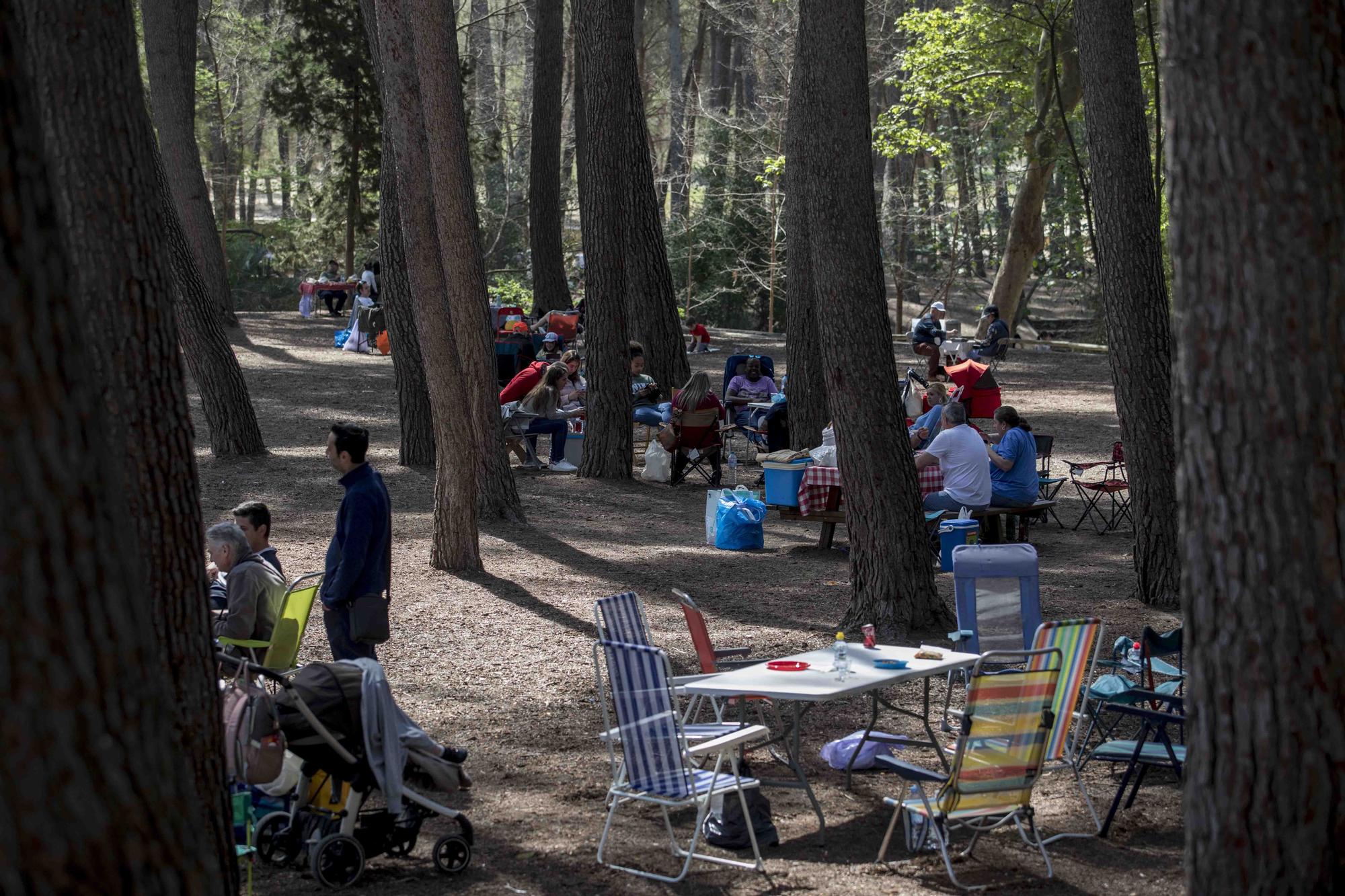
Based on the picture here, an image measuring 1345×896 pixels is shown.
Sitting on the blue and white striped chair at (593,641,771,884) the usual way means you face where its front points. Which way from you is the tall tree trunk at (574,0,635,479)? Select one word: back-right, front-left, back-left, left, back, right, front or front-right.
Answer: front-left

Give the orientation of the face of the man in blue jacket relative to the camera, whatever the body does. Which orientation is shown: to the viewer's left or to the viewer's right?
to the viewer's left

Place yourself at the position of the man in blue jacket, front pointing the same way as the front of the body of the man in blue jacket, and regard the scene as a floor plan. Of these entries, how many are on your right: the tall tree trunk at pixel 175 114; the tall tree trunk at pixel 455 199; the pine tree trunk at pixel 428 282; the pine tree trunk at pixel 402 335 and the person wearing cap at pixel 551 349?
5

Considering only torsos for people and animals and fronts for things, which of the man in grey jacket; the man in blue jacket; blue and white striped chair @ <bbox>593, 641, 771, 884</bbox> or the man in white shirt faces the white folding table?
the blue and white striped chair

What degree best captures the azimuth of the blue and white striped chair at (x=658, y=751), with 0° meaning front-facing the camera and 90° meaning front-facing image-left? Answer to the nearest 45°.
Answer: approximately 225°

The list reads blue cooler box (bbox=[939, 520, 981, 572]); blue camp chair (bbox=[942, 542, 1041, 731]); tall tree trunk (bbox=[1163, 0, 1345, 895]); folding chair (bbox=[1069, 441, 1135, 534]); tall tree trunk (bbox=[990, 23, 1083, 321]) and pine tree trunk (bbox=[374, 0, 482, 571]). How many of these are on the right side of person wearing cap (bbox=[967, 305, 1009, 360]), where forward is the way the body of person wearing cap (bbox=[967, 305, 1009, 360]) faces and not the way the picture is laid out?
1

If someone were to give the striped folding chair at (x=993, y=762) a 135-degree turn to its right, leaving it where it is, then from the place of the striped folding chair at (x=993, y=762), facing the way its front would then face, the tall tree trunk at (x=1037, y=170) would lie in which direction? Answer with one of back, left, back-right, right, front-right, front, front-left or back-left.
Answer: left

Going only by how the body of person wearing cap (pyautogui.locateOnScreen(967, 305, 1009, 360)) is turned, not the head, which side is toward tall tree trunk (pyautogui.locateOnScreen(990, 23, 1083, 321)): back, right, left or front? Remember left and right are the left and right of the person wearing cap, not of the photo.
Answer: right

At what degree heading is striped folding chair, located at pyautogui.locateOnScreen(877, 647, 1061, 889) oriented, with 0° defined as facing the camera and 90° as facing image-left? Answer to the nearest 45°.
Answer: approximately 135°

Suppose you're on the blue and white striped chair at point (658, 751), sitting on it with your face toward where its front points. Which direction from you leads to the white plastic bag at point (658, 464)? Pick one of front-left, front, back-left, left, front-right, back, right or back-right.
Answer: front-left

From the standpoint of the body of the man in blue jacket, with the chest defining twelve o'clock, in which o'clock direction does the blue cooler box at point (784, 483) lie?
The blue cooler box is roughly at 4 o'clock from the man in blue jacket.

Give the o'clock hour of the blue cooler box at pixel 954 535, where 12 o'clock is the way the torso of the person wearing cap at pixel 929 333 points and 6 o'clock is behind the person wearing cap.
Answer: The blue cooler box is roughly at 3 o'clock from the person wearing cap.

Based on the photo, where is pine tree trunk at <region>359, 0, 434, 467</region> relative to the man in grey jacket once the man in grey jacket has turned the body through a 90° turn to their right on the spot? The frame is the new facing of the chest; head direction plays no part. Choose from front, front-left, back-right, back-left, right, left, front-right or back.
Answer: front

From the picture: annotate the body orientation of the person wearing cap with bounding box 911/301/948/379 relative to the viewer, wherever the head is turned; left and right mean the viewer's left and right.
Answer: facing to the right of the viewer
